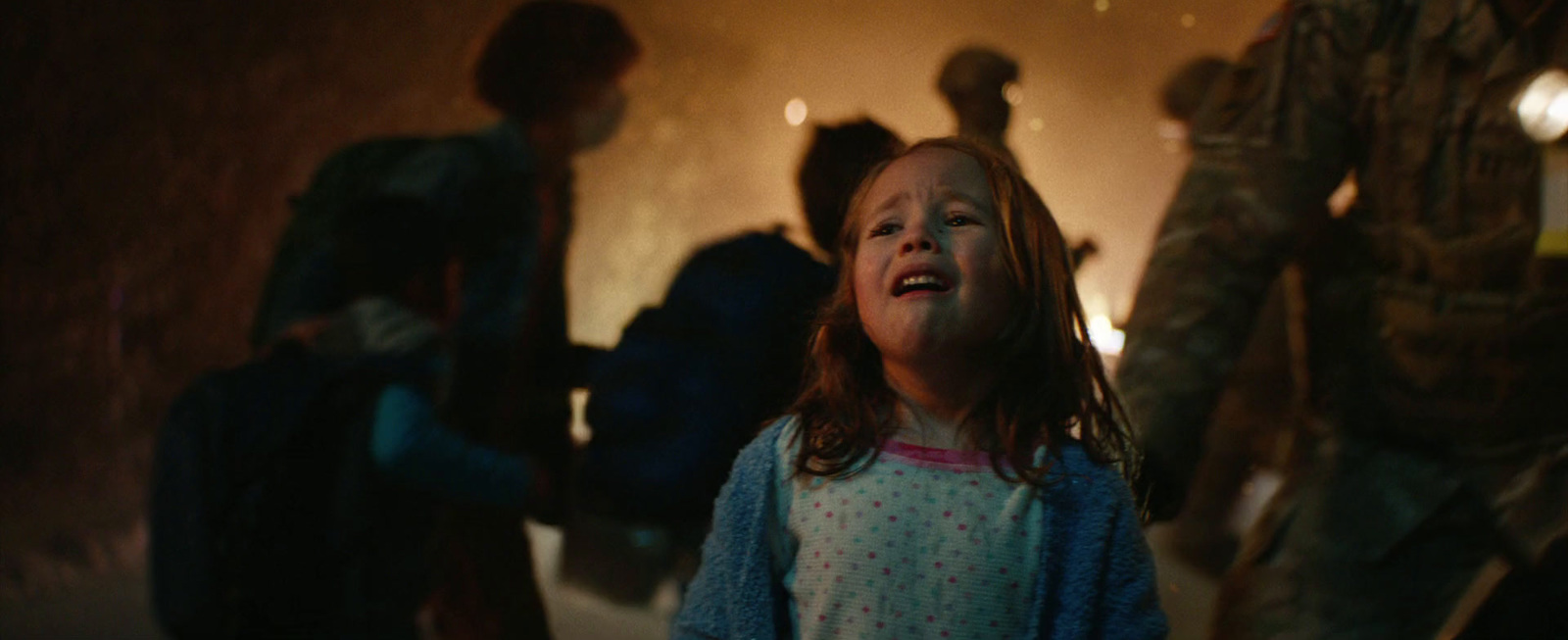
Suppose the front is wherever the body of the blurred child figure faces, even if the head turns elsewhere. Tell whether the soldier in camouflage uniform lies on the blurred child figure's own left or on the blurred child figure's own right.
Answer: on the blurred child figure's own right

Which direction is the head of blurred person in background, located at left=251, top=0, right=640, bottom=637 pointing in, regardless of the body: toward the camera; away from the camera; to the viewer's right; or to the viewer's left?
to the viewer's right

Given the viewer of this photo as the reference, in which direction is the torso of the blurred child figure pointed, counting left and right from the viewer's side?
facing away from the viewer and to the right of the viewer
